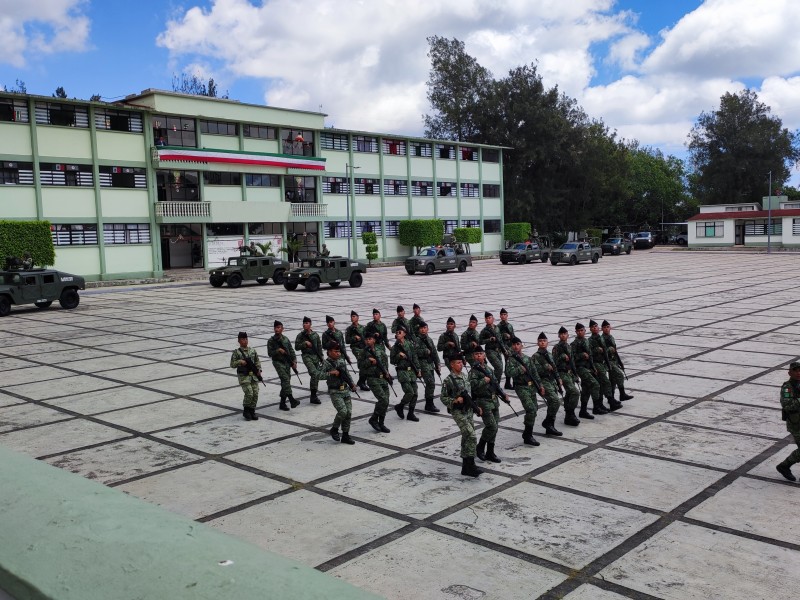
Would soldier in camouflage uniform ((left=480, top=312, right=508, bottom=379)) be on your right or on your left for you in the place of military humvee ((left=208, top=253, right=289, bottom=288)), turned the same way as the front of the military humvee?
on your left

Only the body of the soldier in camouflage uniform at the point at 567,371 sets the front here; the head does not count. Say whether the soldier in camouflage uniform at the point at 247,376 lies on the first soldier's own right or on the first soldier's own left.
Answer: on the first soldier's own right

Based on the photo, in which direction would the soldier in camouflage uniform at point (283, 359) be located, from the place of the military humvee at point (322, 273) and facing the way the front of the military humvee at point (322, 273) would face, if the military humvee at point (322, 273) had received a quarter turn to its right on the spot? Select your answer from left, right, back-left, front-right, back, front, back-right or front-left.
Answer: back-left

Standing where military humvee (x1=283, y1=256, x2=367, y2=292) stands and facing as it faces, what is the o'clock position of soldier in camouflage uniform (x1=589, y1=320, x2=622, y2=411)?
The soldier in camouflage uniform is roughly at 10 o'clock from the military humvee.

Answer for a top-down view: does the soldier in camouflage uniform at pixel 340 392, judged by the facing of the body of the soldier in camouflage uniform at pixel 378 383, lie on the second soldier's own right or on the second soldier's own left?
on the second soldier's own right
